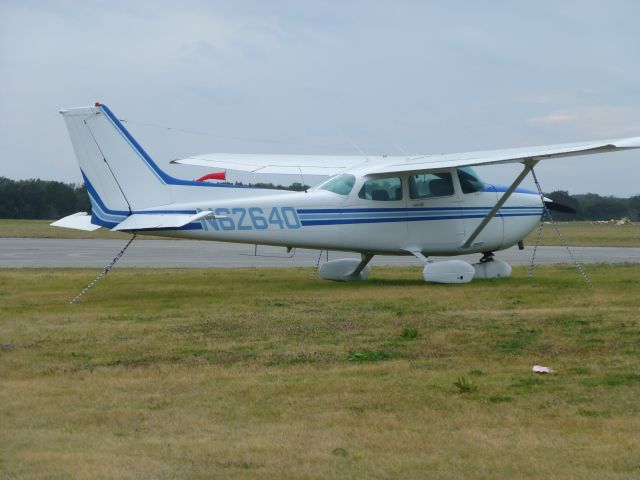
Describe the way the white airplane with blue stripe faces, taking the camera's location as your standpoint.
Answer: facing away from the viewer and to the right of the viewer
